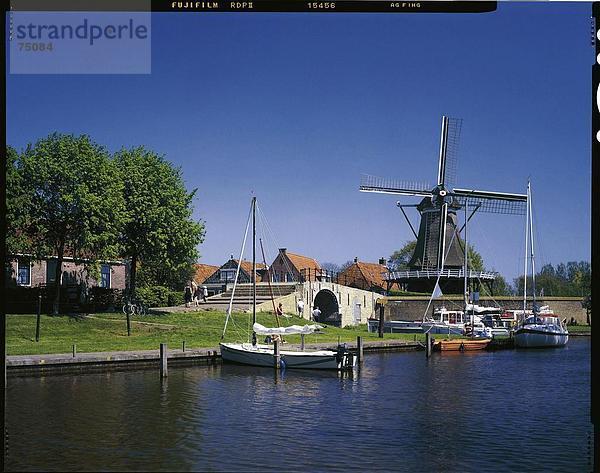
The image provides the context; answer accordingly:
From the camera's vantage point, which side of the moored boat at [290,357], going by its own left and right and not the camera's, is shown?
left

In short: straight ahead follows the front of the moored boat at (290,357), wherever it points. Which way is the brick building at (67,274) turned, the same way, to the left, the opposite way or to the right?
to the left

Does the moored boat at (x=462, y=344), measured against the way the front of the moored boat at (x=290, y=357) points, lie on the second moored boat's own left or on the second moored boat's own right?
on the second moored boat's own right

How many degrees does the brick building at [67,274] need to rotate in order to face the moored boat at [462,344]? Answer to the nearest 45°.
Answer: approximately 90° to its left

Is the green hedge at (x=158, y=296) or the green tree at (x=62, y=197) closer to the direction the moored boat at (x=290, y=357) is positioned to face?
the green tree

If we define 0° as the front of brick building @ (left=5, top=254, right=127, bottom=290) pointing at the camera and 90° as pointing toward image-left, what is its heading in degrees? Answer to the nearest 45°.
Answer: approximately 0°
